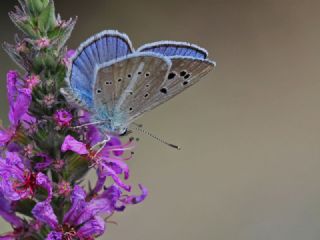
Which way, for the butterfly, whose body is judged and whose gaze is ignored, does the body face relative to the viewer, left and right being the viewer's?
facing to the right of the viewer

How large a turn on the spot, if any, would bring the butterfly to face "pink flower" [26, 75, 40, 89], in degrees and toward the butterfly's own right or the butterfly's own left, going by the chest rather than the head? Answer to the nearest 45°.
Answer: approximately 135° to the butterfly's own right

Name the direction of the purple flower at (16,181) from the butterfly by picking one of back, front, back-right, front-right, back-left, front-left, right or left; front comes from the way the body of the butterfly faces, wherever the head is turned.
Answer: back-right
